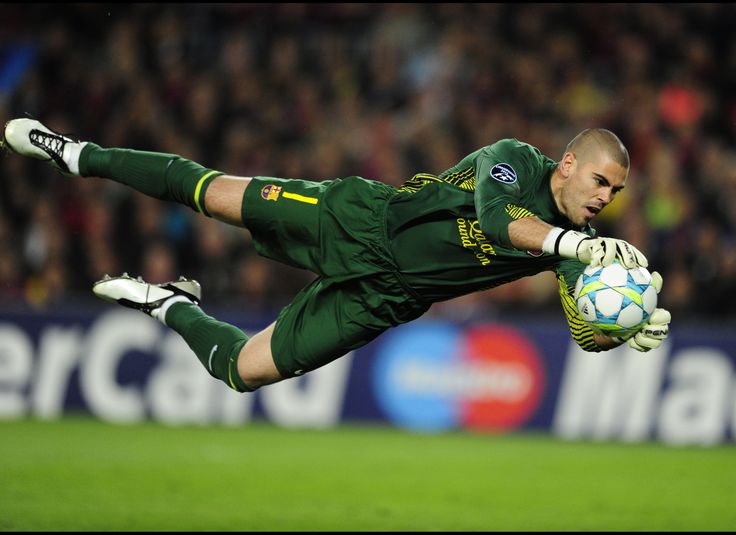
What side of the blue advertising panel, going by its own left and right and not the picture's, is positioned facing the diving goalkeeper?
front

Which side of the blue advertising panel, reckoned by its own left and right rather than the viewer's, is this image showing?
front
